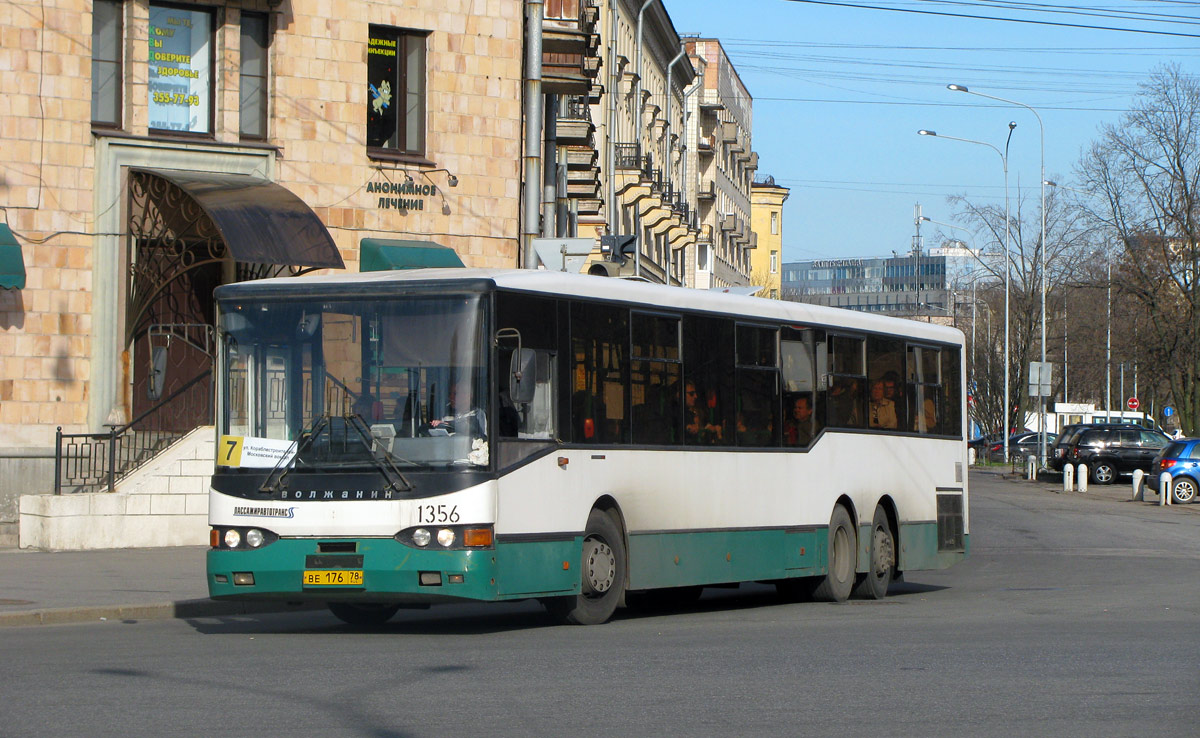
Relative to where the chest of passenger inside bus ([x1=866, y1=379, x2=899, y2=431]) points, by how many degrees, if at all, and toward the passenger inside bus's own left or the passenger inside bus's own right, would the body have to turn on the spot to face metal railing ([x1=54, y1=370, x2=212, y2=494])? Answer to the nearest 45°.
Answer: approximately 45° to the passenger inside bus's own right

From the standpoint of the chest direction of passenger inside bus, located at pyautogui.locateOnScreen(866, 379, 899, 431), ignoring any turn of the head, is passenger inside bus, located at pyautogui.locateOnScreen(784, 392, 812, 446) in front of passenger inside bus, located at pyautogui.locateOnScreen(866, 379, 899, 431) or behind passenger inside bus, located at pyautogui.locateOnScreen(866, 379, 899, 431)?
in front

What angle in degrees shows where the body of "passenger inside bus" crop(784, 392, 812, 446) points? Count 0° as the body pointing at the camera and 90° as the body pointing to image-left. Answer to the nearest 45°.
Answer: approximately 45°

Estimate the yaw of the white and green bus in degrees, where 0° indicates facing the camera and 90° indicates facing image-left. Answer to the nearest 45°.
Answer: approximately 45°

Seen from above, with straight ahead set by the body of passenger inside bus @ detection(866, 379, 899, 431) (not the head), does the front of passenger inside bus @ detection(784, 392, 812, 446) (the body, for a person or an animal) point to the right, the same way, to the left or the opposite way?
the same way

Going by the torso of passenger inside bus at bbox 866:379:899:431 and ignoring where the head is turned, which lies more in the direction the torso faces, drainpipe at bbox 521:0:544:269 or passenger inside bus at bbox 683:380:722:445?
the passenger inside bus

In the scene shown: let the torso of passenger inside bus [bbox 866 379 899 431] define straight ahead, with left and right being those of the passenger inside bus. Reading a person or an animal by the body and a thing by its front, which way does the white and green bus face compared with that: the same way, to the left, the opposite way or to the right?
the same way

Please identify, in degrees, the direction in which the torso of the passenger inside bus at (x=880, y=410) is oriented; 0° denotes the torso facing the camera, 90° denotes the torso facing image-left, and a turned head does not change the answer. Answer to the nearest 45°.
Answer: approximately 45°

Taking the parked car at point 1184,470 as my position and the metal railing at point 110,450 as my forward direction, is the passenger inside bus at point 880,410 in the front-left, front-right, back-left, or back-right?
front-left

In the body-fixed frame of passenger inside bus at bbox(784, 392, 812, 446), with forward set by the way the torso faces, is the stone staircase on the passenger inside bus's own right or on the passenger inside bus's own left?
on the passenger inside bus's own right

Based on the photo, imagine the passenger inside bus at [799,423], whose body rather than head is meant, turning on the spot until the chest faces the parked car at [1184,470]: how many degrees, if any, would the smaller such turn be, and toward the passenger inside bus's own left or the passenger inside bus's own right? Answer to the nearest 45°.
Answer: approximately 135° to the passenger inside bus's own right

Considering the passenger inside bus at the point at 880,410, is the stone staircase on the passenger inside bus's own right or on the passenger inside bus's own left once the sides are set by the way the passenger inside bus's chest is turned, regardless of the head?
on the passenger inside bus's own right

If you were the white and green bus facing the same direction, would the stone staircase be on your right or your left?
on your right
